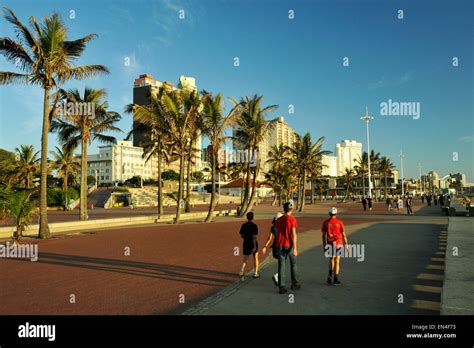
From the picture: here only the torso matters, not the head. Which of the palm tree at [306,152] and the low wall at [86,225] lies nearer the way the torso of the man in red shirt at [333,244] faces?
the palm tree

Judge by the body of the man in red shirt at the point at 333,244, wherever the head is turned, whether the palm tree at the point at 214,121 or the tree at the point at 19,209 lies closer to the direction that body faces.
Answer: the palm tree

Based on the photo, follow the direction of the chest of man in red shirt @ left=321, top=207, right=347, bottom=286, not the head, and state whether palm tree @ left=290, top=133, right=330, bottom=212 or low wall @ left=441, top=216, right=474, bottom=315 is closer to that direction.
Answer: the palm tree

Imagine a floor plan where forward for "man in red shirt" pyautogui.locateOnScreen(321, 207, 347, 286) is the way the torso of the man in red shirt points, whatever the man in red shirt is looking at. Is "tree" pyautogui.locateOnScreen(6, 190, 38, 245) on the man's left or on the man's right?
on the man's left

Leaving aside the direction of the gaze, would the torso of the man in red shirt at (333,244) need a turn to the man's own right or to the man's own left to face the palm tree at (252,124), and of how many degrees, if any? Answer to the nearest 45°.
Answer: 0° — they already face it

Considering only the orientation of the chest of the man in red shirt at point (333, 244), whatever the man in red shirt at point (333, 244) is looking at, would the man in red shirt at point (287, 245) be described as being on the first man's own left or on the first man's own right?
on the first man's own left

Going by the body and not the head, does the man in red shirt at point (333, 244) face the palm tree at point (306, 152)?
yes

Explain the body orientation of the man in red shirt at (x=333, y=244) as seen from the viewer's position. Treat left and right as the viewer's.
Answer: facing away from the viewer

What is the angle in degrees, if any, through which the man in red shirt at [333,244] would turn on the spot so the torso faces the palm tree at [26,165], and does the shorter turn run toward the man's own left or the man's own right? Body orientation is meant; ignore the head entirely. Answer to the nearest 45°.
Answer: approximately 45° to the man's own left
